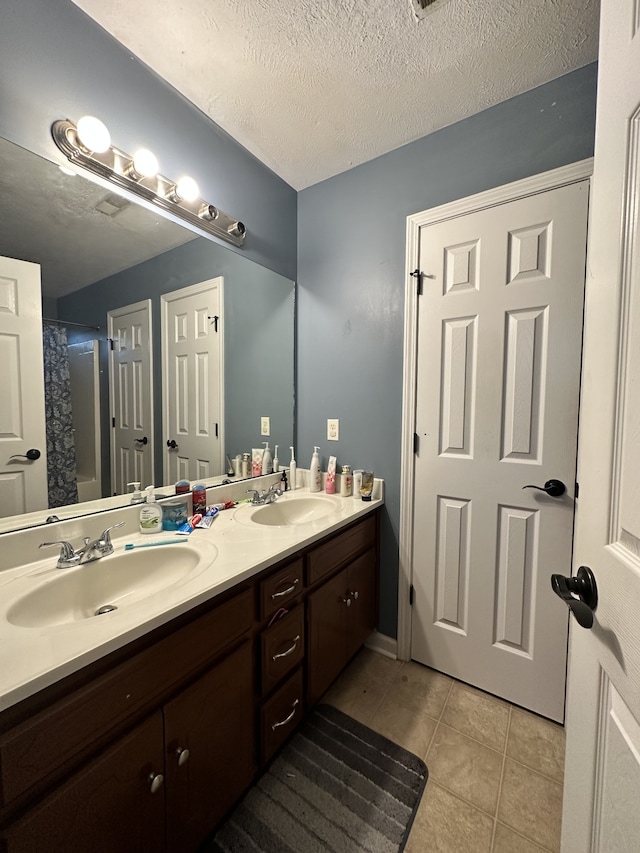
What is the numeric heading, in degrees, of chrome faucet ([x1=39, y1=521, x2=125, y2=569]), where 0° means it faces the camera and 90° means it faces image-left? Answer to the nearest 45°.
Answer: approximately 315°

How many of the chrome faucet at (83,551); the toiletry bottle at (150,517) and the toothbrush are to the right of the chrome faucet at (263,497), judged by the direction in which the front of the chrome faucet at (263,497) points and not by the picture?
3

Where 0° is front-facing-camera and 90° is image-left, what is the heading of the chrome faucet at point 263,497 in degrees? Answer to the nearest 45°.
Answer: approximately 315°

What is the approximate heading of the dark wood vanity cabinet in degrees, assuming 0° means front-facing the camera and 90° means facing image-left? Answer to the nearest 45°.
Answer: approximately 315°

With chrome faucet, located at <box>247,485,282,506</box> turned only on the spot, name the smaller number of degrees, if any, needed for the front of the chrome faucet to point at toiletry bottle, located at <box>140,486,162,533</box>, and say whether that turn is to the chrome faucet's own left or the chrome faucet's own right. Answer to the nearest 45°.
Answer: approximately 90° to the chrome faucet's own right

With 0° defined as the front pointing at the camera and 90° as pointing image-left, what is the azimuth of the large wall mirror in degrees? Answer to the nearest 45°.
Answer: approximately 315°

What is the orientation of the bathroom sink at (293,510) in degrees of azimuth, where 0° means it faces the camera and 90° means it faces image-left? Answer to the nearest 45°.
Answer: approximately 315°

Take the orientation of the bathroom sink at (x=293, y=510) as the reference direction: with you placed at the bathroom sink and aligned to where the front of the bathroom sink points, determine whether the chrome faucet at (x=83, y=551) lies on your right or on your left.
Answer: on your right

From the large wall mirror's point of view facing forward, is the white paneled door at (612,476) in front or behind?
in front
